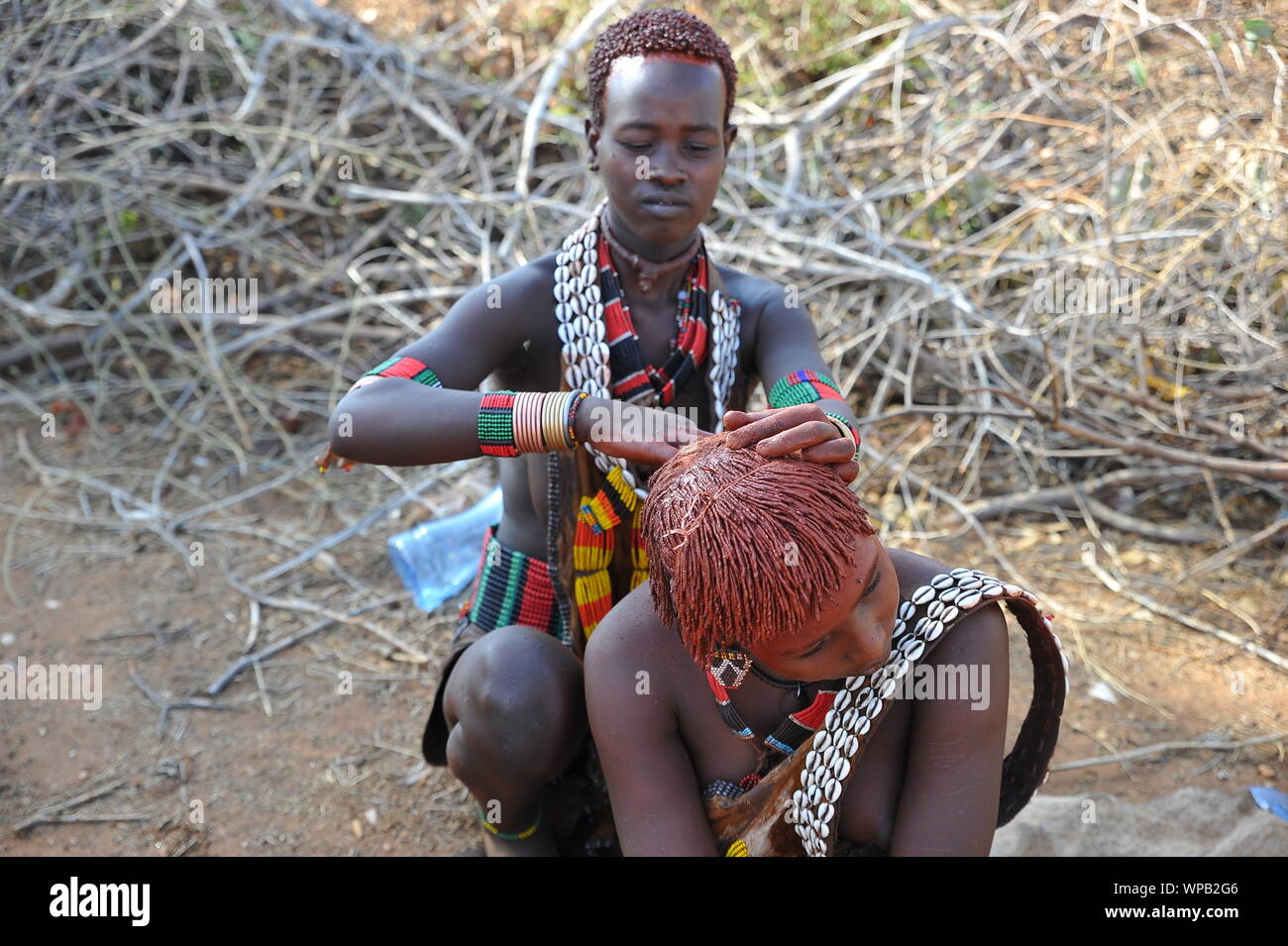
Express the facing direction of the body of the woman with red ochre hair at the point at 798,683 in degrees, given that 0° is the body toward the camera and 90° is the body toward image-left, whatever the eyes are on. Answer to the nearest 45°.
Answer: approximately 0°
